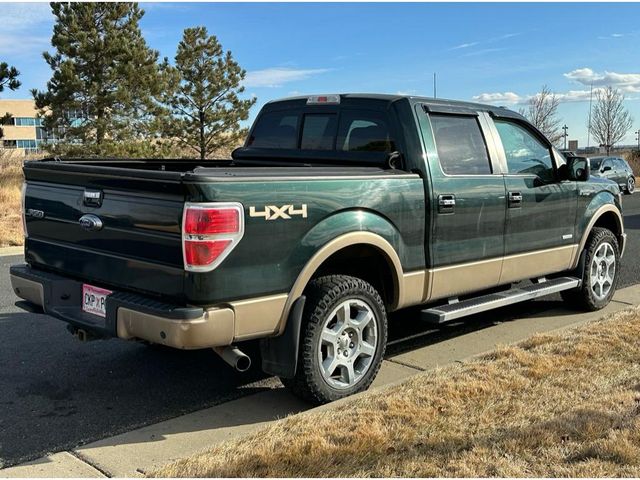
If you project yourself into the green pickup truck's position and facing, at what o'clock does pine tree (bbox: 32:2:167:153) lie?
The pine tree is roughly at 10 o'clock from the green pickup truck.

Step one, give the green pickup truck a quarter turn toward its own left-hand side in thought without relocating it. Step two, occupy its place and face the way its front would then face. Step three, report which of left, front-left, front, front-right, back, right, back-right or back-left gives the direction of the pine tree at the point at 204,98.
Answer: front-right

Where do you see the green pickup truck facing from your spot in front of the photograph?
facing away from the viewer and to the right of the viewer
